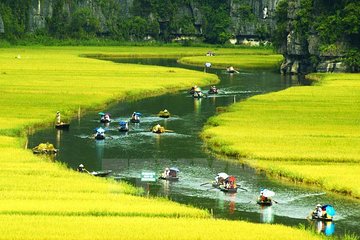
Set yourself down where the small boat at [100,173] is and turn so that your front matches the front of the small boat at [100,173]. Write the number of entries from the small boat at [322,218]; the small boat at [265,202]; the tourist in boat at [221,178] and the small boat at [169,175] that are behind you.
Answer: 0

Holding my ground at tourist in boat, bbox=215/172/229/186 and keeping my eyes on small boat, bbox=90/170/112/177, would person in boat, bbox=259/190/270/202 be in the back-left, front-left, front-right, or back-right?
back-left

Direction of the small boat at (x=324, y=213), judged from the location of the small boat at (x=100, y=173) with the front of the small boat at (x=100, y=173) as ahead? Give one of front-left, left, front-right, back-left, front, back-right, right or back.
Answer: front-right

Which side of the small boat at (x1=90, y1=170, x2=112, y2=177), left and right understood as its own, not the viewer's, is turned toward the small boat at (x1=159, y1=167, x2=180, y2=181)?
front

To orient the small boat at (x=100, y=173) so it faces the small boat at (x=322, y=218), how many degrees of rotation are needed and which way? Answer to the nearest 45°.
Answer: approximately 45° to its right

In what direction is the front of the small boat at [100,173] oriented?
to the viewer's right

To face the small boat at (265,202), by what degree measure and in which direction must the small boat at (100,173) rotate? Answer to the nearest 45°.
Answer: approximately 45° to its right

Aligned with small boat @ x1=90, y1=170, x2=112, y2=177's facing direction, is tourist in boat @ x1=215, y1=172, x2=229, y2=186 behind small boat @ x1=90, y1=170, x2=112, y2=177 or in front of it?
in front

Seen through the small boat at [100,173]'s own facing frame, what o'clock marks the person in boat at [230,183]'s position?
The person in boat is roughly at 1 o'clock from the small boat.

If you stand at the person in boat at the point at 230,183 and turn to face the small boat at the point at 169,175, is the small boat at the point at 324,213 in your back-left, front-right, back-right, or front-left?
back-left

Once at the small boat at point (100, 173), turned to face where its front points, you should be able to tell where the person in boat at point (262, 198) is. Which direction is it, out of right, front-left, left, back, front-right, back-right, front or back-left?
front-right

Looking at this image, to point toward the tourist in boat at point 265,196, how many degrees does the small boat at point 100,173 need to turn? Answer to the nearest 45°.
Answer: approximately 45° to its right
